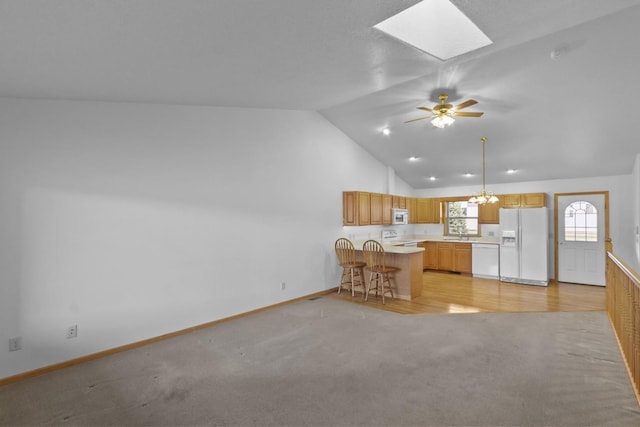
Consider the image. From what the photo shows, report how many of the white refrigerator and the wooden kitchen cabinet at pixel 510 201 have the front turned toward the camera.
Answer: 2

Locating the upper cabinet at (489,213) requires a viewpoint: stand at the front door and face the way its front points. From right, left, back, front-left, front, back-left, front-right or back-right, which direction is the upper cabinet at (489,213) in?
right

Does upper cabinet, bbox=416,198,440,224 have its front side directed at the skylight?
yes

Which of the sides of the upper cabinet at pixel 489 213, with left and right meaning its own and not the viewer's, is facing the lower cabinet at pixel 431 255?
right

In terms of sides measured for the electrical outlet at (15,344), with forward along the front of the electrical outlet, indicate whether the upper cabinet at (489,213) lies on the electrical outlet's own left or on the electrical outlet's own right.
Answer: on the electrical outlet's own left

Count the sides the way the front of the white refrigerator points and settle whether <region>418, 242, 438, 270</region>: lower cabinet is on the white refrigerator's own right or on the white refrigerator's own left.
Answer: on the white refrigerator's own right

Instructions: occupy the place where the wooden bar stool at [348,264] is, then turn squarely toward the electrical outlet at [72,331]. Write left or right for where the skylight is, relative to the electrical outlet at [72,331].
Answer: left

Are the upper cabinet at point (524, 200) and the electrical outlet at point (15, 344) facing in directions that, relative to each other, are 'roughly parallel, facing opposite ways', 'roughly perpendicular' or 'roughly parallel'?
roughly perpendicular
